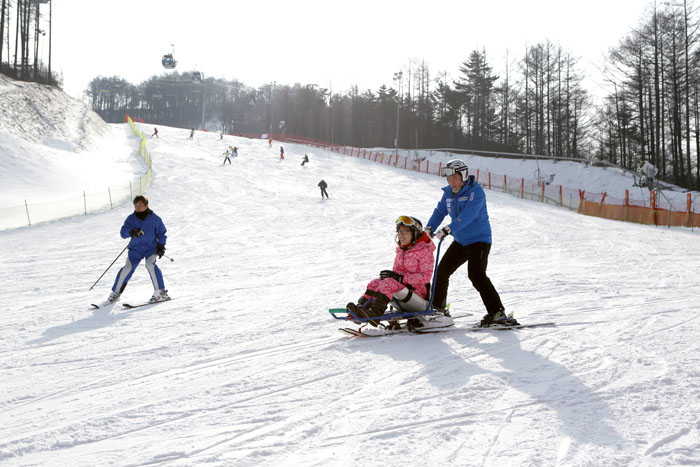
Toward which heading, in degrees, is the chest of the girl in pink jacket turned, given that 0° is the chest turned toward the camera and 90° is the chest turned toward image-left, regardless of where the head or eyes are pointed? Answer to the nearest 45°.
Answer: approximately 45°

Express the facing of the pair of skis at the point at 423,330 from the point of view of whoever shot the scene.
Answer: facing to the left of the viewer

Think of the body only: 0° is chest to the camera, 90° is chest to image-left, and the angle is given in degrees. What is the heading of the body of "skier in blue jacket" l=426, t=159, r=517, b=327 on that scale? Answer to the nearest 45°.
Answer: approximately 45°

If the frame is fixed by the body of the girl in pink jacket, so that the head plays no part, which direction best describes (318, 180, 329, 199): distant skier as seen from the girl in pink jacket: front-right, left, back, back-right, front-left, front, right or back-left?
back-right
